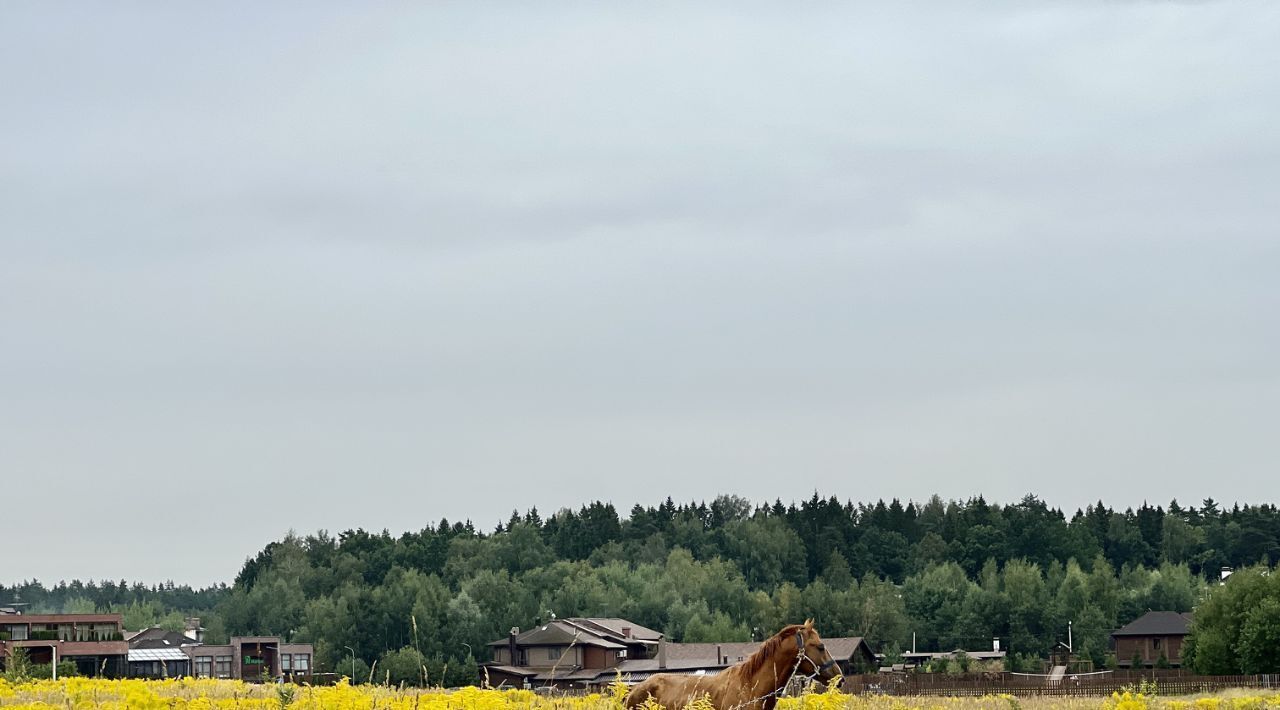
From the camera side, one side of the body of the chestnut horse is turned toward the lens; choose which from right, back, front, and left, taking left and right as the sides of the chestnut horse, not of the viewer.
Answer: right
